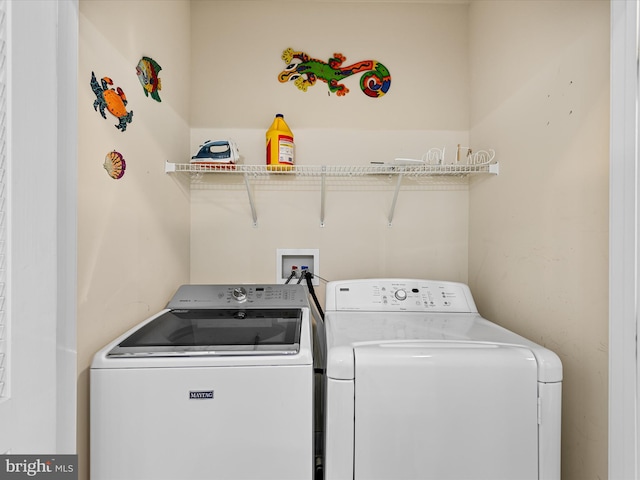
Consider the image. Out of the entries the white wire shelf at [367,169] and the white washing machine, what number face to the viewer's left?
0

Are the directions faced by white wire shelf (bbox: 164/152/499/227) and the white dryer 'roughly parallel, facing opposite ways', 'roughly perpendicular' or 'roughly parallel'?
roughly parallel

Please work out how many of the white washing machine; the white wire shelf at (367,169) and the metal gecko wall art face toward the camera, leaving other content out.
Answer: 3

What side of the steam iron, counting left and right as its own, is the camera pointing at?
left

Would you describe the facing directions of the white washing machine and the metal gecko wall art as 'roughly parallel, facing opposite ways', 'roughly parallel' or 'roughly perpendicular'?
roughly parallel

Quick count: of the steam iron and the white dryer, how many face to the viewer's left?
1

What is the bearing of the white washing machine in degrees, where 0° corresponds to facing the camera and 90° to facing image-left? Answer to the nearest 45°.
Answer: approximately 0°

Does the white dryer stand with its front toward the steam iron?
no

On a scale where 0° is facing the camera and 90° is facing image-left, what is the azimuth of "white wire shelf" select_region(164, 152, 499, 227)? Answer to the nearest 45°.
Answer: approximately 0°

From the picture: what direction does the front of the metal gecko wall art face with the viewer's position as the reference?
facing the viewer

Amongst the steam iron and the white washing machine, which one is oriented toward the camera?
the white washing machine

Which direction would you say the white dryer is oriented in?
toward the camera
